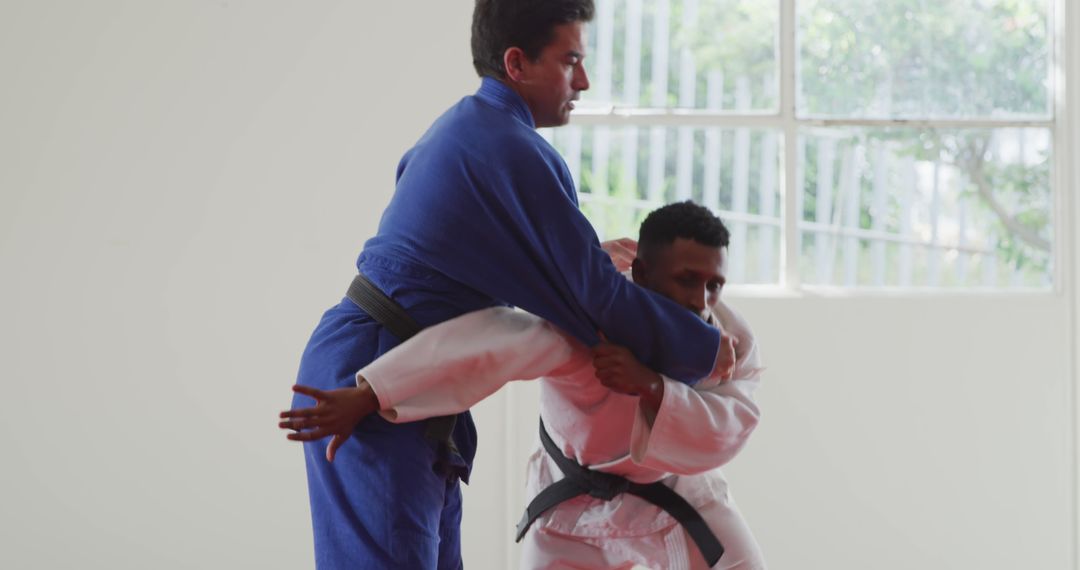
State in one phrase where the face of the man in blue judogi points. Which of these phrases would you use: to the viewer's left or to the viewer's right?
to the viewer's right

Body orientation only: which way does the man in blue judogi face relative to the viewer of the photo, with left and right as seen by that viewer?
facing to the right of the viewer

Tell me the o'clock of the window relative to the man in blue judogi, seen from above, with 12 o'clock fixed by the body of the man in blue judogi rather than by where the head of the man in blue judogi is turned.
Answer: The window is roughly at 10 o'clock from the man in blue judogi.
